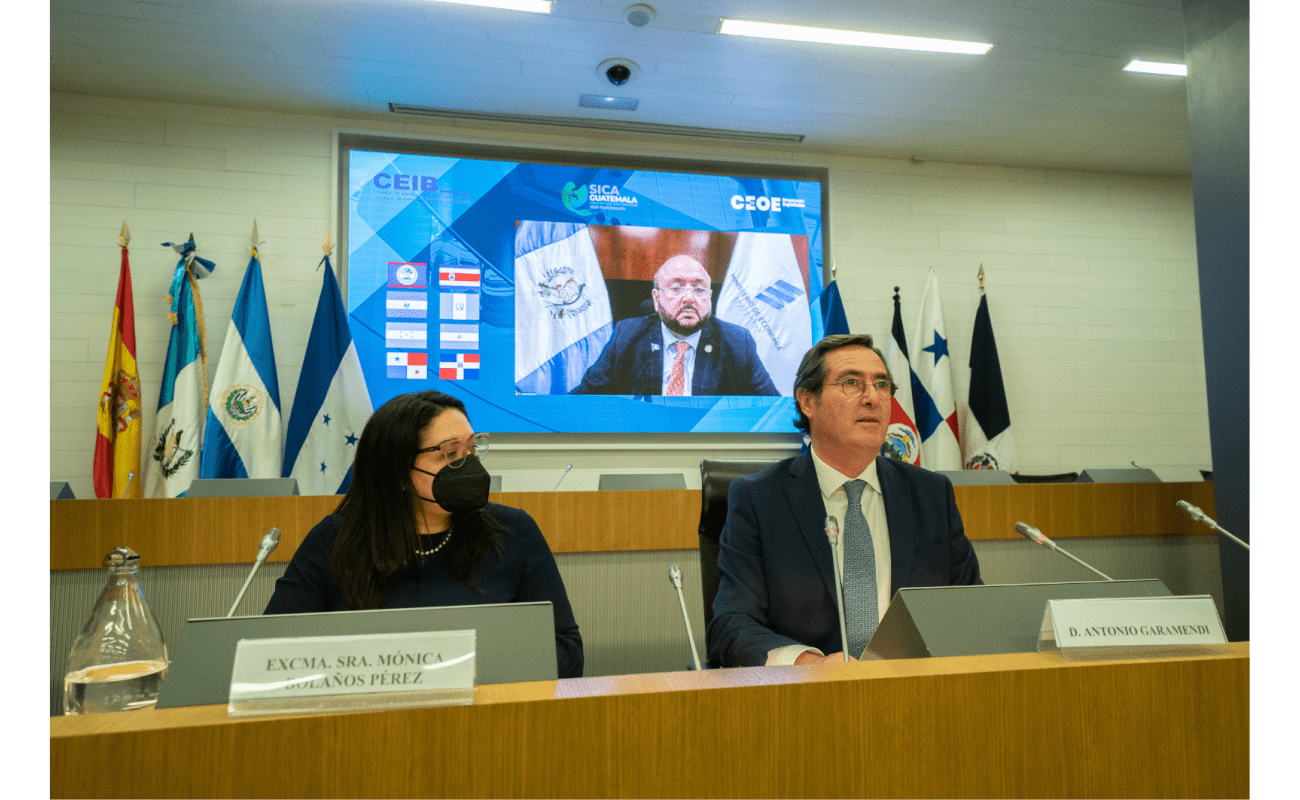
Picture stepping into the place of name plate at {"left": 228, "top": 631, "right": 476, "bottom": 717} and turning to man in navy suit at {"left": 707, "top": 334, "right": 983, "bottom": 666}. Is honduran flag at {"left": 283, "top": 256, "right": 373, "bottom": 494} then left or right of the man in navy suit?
left

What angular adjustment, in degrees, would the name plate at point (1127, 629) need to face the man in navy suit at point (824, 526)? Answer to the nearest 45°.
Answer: approximately 135° to its right

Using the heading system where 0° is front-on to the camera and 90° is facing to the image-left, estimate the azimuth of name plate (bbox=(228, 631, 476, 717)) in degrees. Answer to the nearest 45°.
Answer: approximately 0°

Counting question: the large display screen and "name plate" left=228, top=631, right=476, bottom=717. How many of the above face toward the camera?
2

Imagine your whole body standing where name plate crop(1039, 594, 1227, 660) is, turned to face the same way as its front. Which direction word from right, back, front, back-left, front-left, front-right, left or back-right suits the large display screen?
back-right

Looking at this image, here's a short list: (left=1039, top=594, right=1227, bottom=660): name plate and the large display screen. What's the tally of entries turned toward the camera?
2

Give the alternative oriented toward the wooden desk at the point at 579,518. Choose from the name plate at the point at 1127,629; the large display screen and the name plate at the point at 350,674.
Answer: the large display screen

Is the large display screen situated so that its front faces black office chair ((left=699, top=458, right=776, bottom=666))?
yes
